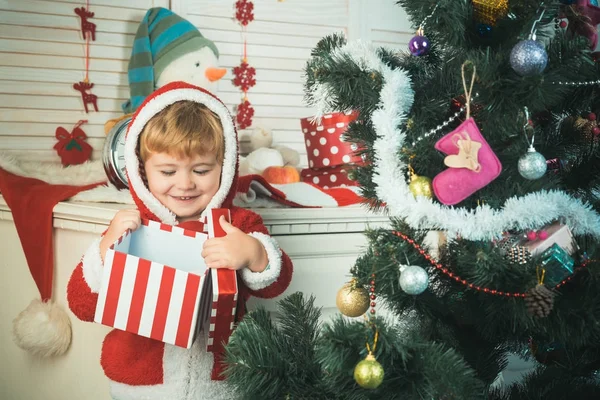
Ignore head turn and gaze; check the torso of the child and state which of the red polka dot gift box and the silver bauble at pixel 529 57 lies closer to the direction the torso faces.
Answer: the silver bauble

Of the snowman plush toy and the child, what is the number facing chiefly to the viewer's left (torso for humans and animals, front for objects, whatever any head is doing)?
0

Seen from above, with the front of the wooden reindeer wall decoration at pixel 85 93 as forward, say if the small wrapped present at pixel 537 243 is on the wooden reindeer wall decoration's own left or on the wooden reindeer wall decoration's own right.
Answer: on the wooden reindeer wall decoration's own left

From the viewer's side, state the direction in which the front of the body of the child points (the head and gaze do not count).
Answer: toward the camera

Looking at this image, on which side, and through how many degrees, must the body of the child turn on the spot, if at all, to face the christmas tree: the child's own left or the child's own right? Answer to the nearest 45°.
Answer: approximately 45° to the child's own left

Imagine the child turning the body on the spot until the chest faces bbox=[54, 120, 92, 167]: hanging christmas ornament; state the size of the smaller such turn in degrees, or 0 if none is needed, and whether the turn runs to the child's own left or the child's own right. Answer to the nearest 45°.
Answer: approximately 180°

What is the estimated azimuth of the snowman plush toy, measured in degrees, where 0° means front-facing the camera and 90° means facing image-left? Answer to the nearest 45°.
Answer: approximately 315°

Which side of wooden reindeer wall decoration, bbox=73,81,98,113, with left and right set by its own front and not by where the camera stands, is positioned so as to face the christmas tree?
back

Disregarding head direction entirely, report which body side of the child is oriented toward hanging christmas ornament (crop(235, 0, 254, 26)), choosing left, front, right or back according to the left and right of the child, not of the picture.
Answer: back

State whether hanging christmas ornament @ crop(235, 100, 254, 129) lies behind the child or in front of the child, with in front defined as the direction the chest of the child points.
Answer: behind

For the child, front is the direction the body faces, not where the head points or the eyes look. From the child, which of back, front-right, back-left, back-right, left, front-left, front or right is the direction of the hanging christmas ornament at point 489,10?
front-left
